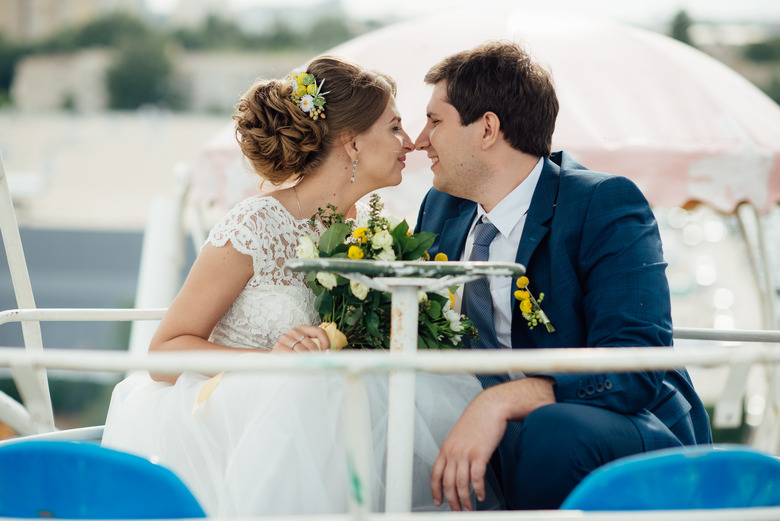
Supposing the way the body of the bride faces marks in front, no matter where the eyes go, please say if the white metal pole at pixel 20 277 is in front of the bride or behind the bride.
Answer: behind

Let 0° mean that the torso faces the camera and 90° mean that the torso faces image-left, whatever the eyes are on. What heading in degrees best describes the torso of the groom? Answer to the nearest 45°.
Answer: approximately 45°

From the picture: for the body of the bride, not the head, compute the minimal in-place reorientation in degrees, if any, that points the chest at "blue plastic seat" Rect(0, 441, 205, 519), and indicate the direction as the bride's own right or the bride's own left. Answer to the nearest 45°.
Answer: approximately 90° to the bride's own right

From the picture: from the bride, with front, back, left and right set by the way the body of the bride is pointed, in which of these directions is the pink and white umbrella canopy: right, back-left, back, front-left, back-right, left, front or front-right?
front-left

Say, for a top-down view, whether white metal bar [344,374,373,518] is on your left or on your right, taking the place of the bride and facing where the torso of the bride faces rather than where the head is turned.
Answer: on your right

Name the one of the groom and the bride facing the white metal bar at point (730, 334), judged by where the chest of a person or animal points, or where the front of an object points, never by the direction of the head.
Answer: the bride

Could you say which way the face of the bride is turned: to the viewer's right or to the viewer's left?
to the viewer's right

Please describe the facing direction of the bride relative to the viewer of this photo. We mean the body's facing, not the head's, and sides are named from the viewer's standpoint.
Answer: facing to the right of the viewer

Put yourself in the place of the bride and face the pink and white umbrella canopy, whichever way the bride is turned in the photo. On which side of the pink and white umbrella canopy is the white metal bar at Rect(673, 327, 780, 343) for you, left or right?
right

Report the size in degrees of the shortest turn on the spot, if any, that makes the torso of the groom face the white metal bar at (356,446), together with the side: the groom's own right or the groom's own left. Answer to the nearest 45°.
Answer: approximately 45° to the groom's own left

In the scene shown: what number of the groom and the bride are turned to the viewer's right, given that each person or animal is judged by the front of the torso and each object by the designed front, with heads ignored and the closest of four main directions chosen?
1
